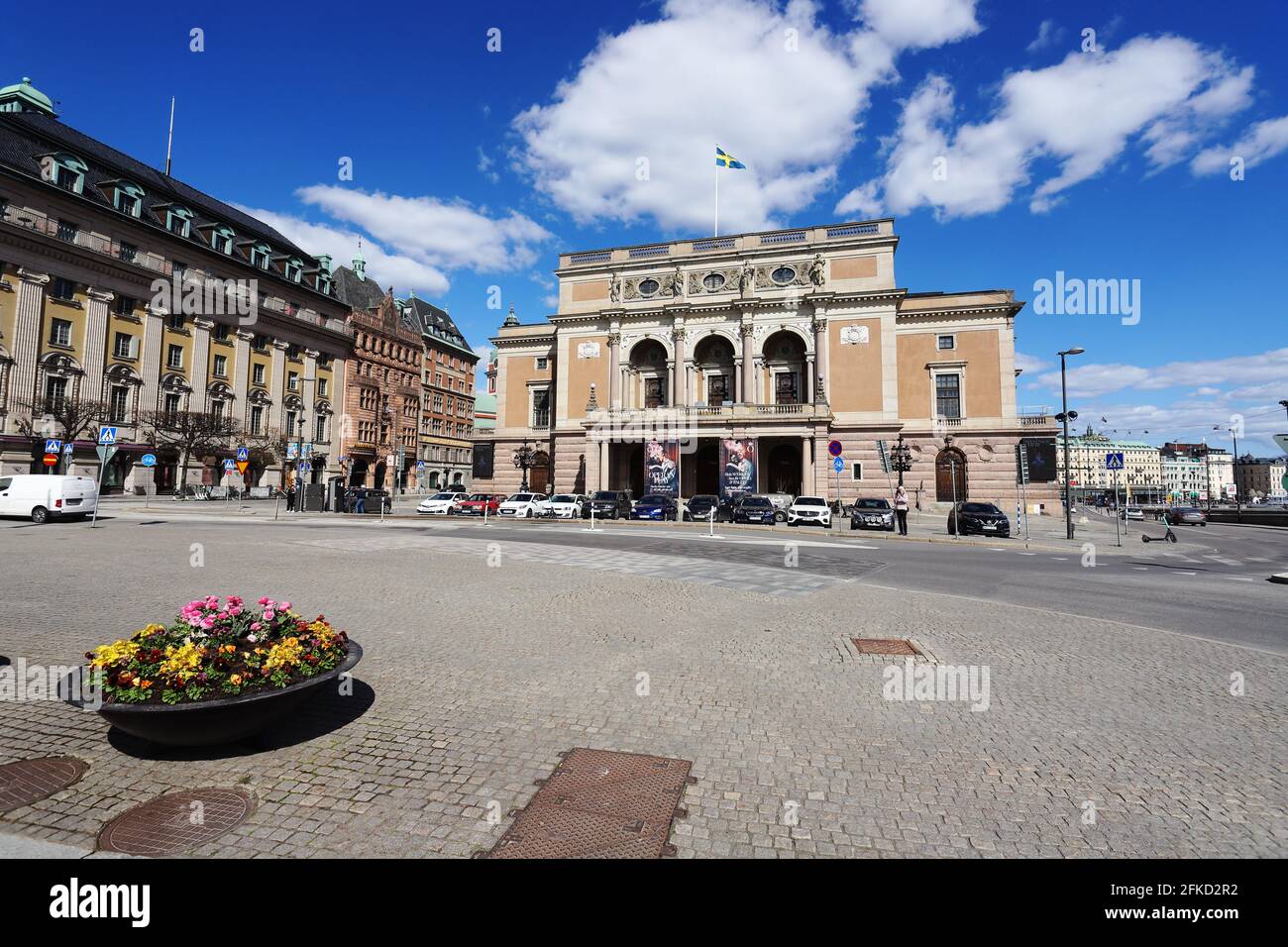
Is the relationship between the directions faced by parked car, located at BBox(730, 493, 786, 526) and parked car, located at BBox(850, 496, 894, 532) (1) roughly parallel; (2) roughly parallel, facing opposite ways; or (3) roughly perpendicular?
roughly parallel

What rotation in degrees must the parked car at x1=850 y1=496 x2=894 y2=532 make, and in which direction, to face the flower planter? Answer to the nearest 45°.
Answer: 0° — it already faces it

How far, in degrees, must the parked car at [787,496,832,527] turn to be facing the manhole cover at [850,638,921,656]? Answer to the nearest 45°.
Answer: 0° — it already faces it

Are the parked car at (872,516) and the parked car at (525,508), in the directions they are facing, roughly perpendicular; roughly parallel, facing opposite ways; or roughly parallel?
roughly parallel

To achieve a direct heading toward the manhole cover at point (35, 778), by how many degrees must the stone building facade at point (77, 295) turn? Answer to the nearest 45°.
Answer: approximately 45° to its right

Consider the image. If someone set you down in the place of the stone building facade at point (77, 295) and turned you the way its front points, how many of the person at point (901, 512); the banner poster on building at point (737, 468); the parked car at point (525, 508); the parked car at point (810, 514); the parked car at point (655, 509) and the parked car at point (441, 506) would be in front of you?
6

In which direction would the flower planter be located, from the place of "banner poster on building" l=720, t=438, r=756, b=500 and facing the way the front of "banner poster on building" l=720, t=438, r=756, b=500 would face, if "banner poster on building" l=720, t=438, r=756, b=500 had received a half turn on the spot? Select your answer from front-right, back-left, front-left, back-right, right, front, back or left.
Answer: back

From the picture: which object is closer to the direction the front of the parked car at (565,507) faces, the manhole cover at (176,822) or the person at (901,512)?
the manhole cover

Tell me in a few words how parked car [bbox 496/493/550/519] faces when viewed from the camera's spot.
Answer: facing the viewer and to the left of the viewer

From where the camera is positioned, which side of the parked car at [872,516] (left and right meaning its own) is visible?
front

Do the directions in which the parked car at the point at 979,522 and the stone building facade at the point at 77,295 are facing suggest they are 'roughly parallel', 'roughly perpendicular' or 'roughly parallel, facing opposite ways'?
roughly perpendicular

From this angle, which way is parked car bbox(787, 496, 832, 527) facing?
toward the camera

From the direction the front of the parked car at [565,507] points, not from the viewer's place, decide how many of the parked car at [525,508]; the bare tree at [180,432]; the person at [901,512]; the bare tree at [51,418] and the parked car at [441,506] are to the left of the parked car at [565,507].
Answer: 1

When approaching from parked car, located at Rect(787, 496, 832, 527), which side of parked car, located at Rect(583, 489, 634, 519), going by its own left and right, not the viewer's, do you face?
left

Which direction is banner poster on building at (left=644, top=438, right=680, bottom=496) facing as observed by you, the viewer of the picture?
facing the viewer

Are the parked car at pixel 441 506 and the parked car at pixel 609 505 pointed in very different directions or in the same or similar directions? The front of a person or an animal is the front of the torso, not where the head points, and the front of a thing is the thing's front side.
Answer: same or similar directions

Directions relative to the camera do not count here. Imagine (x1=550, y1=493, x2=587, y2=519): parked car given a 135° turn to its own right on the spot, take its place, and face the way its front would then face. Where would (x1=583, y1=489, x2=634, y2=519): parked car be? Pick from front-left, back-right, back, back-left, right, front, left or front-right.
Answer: right
